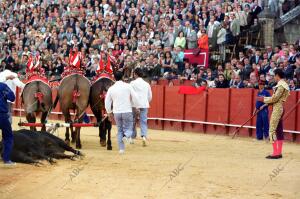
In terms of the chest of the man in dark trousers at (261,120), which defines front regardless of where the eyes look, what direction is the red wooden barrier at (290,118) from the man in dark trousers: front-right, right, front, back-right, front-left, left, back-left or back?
back-left

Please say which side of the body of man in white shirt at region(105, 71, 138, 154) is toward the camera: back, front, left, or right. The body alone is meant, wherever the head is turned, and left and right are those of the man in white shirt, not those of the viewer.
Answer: back

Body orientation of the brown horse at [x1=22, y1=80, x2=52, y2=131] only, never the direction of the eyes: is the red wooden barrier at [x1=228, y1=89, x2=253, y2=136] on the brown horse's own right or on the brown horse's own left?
on the brown horse's own right

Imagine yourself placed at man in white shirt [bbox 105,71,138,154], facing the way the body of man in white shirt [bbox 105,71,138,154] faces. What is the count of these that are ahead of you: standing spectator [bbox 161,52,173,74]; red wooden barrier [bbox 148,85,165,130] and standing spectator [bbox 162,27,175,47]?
3

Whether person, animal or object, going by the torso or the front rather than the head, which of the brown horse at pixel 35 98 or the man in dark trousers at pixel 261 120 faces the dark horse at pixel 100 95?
the man in dark trousers

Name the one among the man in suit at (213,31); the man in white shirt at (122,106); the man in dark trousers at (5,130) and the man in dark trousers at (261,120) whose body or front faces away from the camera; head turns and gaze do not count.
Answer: the man in white shirt

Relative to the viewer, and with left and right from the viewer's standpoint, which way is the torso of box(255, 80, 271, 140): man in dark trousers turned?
facing the viewer and to the left of the viewer
